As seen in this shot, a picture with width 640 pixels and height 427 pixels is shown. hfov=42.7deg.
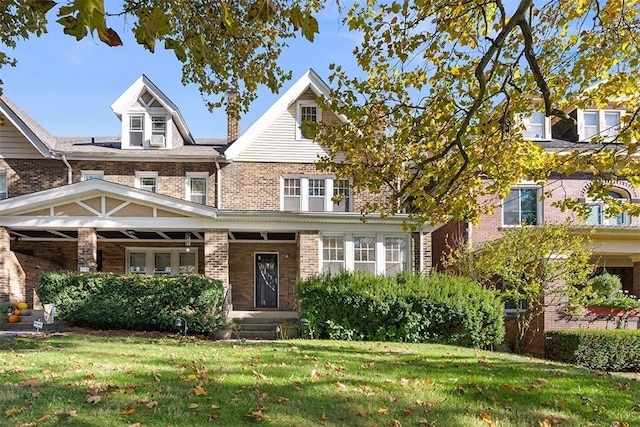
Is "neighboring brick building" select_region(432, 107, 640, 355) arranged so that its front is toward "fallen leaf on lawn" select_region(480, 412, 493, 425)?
yes

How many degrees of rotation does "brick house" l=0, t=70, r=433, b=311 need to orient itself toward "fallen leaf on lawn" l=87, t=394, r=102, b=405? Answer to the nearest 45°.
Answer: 0° — it already faces it

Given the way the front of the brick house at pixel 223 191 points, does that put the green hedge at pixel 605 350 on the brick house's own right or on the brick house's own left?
on the brick house's own left

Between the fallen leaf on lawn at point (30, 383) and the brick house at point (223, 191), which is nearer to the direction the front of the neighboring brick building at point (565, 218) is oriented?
the fallen leaf on lawn

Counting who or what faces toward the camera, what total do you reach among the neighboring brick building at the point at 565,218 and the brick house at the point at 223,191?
2

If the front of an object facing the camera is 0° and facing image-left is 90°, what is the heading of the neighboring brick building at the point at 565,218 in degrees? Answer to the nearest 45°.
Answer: approximately 0°

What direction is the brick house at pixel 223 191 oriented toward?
toward the camera

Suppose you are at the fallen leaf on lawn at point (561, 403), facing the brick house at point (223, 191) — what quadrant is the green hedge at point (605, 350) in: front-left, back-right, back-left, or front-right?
front-right

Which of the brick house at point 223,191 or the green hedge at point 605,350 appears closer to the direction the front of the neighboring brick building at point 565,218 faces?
the green hedge

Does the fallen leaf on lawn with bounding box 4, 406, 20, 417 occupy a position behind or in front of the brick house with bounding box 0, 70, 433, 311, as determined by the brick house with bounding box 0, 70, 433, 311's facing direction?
in front

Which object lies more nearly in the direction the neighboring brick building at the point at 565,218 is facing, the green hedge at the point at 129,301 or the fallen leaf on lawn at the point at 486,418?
the fallen leaf on lawn

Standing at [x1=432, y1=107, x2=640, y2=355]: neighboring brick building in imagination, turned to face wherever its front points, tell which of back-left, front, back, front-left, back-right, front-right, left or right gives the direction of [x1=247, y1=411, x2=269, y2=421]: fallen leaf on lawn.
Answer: front

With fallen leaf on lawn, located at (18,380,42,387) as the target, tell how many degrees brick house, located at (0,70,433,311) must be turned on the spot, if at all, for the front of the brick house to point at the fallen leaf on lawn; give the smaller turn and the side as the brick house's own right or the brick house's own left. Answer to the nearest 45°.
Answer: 0° — it already faces it

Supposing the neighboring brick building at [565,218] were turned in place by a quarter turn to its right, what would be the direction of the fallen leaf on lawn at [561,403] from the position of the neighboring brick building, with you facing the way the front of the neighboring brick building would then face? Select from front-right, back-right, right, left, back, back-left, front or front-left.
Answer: left

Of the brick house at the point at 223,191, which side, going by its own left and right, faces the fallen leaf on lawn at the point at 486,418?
front
